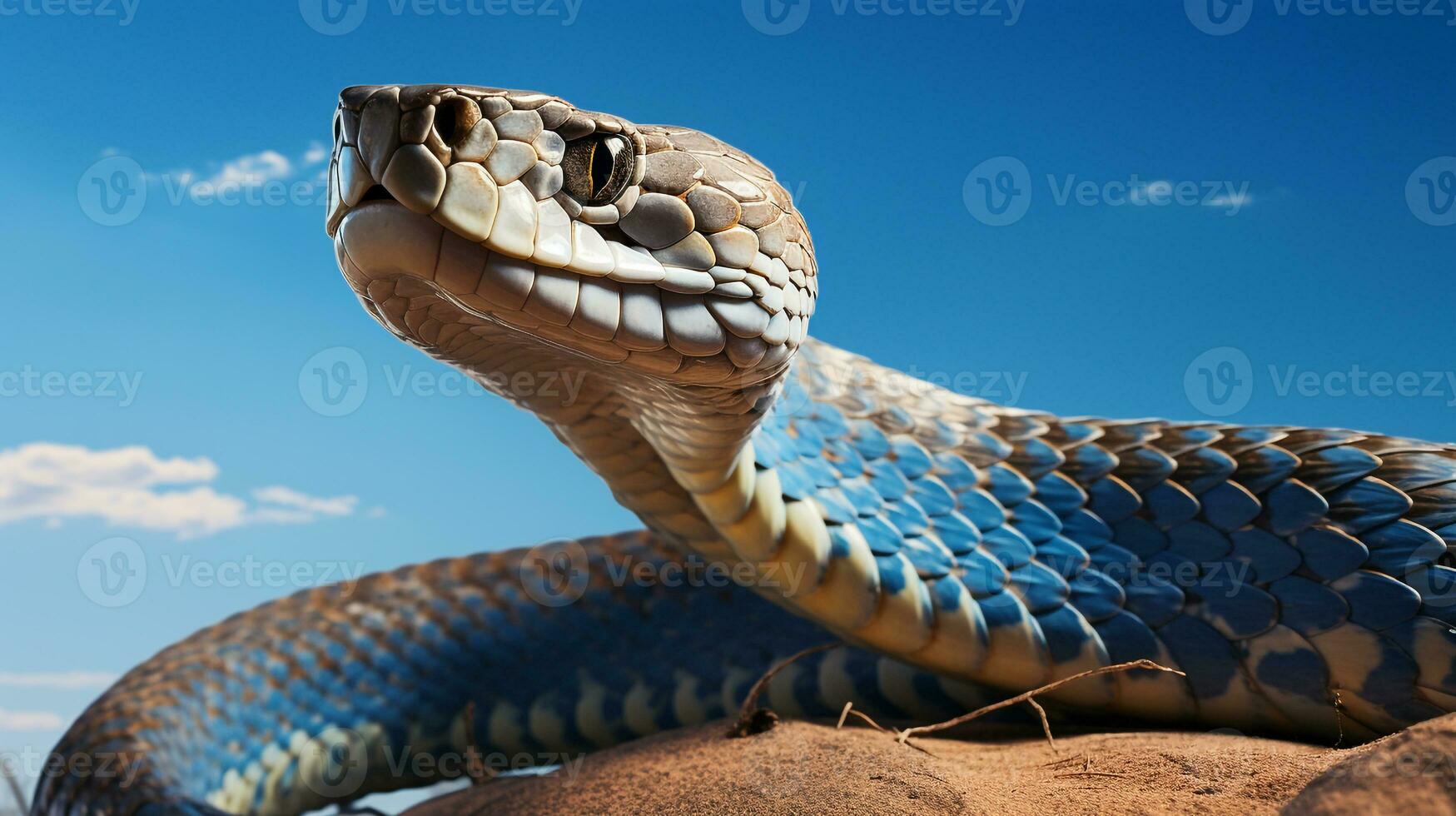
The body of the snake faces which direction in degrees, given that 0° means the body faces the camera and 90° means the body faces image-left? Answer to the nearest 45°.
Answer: approximately 45°
